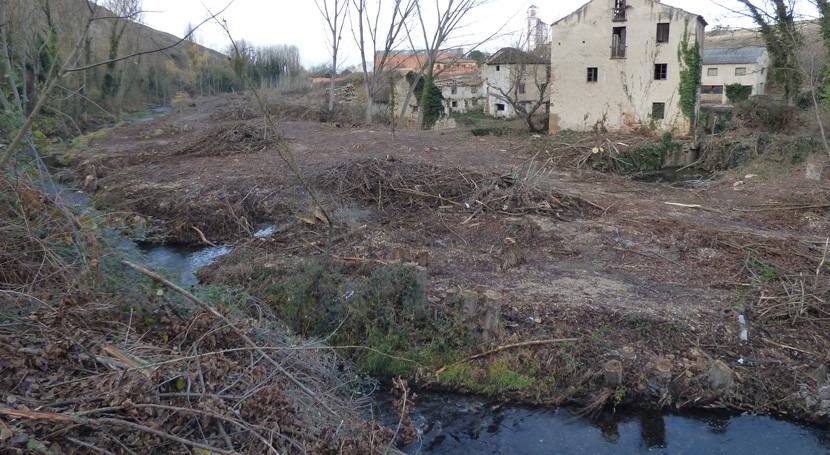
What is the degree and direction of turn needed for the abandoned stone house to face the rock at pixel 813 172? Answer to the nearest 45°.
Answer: approximately 45° to its left

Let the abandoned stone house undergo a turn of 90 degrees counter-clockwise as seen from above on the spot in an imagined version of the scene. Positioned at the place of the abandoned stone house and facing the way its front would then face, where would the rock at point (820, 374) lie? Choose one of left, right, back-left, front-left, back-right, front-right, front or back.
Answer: right

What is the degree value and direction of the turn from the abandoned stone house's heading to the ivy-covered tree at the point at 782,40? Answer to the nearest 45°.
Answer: approximately 90° to its left

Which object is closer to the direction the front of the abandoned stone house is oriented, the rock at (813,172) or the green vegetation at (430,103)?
the rock

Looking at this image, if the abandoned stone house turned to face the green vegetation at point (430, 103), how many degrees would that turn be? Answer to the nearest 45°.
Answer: approximately 135° to its right

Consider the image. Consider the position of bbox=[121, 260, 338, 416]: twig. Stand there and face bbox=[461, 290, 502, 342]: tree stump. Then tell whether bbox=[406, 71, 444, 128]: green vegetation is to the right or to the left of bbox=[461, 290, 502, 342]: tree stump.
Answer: left

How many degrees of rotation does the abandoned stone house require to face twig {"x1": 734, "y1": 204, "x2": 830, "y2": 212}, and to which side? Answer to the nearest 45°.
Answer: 0° — it already faces it

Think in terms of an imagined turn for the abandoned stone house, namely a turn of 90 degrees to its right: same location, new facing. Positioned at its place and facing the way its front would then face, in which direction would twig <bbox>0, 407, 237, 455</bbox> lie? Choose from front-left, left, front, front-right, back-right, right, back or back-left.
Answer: left

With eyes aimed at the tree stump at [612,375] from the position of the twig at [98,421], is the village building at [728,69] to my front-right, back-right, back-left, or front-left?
front-left

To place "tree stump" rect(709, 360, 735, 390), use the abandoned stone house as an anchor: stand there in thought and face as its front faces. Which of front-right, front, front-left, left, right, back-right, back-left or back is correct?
front

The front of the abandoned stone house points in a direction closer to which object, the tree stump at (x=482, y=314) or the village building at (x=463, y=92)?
the tree stump

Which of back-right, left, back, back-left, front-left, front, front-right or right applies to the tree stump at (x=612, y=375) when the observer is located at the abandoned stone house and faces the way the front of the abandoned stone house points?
front

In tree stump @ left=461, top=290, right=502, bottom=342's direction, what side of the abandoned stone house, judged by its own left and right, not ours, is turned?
front

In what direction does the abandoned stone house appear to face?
toward the camera

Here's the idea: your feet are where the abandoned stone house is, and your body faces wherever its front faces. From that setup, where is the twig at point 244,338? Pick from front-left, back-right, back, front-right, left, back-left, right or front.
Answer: front
